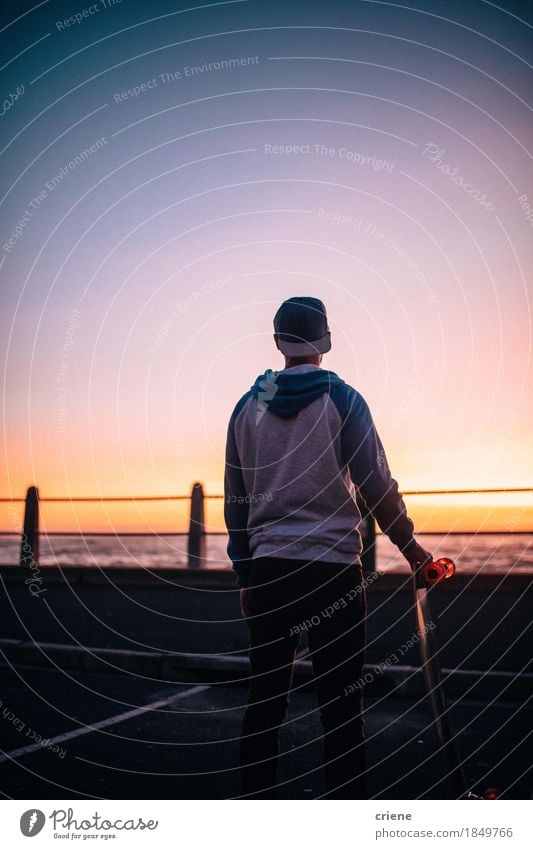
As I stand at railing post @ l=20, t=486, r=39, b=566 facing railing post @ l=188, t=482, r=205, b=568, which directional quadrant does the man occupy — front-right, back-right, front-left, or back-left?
front-right

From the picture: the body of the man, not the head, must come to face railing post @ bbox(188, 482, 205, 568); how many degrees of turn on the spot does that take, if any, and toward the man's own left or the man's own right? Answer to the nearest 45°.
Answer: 0° — they already face it

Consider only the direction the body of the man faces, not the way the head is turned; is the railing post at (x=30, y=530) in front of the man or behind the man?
in front

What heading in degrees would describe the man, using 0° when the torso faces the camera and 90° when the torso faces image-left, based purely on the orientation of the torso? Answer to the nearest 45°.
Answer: approximately 180°

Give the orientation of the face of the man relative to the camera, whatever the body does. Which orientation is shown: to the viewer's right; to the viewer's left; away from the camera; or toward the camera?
away from the camera
